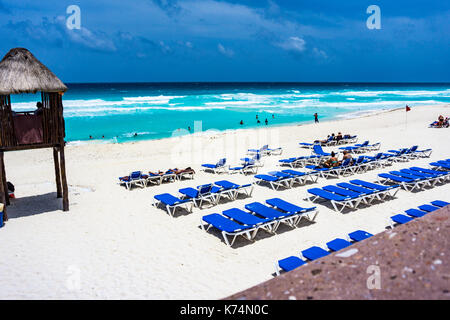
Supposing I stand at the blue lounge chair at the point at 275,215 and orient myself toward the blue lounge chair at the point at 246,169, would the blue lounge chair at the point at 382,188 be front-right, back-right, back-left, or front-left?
front-right

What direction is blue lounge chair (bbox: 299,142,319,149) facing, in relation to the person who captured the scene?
facing to the left of the viewer

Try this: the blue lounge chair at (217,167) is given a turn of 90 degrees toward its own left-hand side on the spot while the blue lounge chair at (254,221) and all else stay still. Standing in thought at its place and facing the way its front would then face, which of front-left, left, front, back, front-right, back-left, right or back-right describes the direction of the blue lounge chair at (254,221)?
front

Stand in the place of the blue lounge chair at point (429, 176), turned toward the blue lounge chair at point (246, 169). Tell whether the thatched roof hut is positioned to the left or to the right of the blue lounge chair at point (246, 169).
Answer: left

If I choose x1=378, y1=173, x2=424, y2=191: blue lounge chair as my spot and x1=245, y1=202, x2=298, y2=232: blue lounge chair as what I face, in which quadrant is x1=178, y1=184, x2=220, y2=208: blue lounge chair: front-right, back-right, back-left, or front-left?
front-right

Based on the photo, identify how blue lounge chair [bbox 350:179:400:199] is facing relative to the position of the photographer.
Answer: facing away from the viewer and to the left of the viewer

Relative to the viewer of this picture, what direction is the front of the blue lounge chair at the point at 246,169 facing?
facing to the left of the viewer

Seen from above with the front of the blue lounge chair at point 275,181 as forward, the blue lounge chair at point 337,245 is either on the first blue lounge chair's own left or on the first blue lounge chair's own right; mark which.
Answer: on the first blue lounge chair's own left

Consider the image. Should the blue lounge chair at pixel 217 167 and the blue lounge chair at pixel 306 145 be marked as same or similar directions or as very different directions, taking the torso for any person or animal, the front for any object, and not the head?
same or similar directions

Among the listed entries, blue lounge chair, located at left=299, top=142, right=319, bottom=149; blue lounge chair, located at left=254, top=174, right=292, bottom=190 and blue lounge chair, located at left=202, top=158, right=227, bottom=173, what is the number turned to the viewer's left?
3

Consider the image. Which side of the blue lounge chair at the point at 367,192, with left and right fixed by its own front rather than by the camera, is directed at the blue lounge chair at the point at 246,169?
front

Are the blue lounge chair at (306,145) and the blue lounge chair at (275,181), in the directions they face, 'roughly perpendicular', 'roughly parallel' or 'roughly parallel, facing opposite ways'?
roughly parallel

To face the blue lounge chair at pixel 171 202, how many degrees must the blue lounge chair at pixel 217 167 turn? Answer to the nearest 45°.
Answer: approximately 90° to its left

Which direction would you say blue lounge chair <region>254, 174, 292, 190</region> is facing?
to the viewer's left

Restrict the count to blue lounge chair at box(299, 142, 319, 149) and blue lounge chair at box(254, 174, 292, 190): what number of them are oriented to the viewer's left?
2
